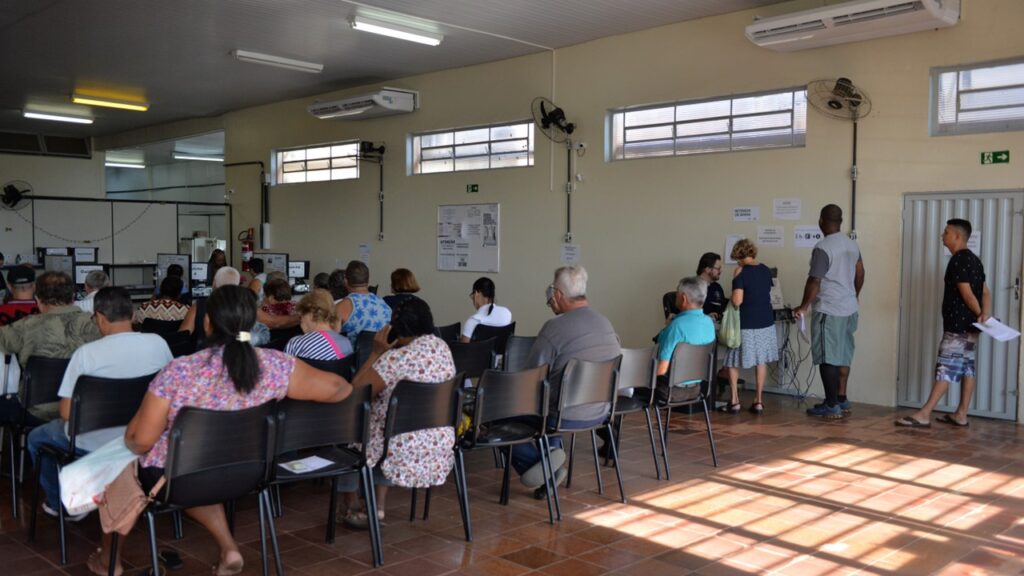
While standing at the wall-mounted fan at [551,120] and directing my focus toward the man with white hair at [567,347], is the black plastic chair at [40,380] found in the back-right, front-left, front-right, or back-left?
front-right

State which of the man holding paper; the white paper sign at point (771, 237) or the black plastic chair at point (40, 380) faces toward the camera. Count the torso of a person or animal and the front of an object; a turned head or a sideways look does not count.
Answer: the white paper sign

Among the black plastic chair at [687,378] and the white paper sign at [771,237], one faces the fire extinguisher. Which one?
the black plastic chair

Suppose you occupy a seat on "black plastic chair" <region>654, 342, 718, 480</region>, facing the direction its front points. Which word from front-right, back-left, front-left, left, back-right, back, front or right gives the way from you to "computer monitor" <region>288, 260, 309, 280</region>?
front

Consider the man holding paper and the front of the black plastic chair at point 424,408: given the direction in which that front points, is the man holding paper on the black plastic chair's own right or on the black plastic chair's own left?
on the black plastic chair's own right

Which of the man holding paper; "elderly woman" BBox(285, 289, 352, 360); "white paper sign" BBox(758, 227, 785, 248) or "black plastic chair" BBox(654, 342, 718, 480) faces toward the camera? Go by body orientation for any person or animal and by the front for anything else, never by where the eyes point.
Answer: the white paper sign

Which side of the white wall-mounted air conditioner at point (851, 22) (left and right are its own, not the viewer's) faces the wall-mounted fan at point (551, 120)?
right

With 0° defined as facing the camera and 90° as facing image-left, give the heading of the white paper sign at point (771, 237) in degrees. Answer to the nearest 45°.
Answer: approximately 0°

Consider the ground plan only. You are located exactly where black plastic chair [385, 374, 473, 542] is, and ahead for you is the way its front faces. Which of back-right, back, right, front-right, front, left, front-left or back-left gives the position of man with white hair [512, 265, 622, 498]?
right

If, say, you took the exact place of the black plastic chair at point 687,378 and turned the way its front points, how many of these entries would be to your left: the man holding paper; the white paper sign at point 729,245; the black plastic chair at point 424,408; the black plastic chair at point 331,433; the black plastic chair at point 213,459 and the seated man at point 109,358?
4

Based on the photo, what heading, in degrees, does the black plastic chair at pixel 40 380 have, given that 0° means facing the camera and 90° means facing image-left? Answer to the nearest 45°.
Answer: approximately 135°

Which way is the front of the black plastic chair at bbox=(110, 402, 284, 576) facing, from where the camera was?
facing away from the viewer and to the left of the viewer

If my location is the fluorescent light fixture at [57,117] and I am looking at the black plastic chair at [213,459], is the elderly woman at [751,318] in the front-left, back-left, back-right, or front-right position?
front-left

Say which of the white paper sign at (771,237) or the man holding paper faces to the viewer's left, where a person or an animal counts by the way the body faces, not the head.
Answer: the man holding paper

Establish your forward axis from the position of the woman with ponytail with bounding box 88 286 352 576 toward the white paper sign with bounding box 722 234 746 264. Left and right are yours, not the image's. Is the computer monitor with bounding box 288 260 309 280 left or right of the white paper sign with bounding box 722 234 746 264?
left

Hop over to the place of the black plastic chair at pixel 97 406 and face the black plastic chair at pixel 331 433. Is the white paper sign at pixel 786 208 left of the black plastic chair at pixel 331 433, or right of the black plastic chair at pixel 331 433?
left

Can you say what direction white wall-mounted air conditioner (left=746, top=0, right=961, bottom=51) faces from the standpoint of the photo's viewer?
facing the viewer and to the left of the viewer

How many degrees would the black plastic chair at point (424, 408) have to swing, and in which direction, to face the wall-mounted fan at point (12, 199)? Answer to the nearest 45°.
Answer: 0° — it already faces it

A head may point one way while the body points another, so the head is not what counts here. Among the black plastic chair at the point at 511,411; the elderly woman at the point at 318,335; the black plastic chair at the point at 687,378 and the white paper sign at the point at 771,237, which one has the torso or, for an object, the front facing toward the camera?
the white paper sign

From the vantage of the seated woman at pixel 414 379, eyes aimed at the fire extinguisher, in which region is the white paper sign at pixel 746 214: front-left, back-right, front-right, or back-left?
front-right
